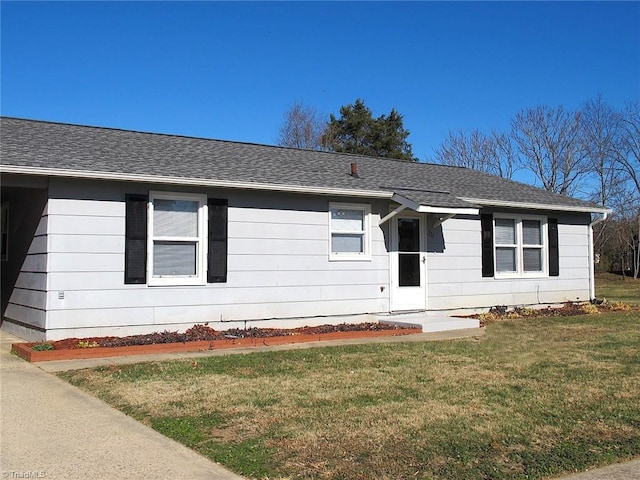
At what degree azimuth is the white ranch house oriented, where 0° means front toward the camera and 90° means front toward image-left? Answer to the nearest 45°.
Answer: approximately 315°
